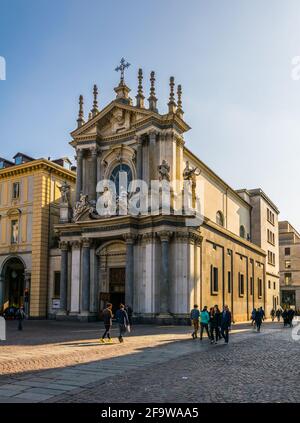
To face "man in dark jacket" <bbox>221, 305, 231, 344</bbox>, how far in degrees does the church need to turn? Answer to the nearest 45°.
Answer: approximately 45° to its left

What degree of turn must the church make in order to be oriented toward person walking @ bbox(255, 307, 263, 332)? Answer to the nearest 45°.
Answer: approximately 90° to its left

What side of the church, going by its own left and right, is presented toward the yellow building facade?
right

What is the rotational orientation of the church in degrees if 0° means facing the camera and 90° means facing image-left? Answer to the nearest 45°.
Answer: approximately 45°

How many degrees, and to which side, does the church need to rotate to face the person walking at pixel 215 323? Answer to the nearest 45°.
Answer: approximately 45° to its left
